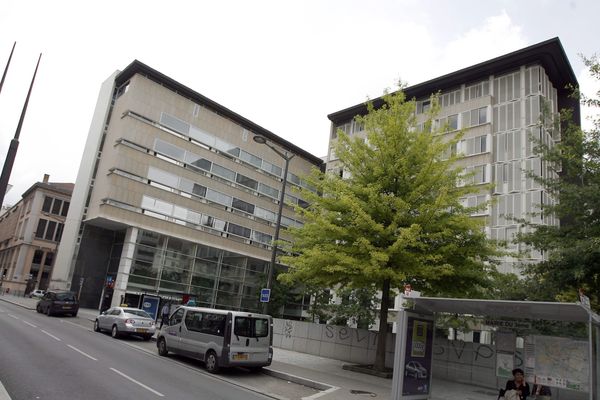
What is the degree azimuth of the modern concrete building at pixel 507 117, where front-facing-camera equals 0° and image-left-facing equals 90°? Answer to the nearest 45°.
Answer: approximately 45°

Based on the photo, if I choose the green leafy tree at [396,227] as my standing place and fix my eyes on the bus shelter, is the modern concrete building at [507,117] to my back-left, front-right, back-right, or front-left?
back-left

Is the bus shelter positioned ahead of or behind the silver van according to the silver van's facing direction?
behind

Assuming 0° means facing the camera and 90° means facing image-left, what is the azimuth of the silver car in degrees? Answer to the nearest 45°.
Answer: approximately 135°

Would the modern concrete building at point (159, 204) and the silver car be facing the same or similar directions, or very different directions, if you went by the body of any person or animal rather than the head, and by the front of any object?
very different directions

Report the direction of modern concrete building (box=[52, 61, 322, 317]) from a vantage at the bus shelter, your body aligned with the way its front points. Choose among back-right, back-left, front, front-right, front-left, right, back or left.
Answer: back-right
